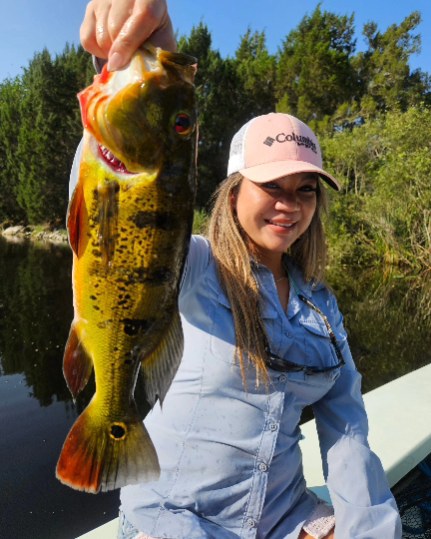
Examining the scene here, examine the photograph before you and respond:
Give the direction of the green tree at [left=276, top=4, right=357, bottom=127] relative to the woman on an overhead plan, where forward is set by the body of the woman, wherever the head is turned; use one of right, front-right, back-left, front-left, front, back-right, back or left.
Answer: back-left

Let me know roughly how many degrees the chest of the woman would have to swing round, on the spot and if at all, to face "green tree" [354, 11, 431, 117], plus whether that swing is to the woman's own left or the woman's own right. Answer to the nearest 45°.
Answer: approximately 135° to the woman's own left

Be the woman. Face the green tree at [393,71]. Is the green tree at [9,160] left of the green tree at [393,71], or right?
left

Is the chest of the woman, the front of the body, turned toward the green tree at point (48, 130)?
no

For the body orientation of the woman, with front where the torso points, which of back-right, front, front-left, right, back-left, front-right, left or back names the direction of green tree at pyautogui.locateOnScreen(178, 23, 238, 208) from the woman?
back-left

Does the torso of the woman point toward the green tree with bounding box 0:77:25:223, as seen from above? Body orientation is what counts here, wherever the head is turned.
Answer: no

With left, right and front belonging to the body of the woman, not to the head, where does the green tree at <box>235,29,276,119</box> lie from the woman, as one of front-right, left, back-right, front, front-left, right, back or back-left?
back-left

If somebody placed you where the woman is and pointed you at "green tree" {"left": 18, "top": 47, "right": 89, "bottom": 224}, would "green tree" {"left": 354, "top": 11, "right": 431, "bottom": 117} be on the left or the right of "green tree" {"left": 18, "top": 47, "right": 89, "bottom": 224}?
right
